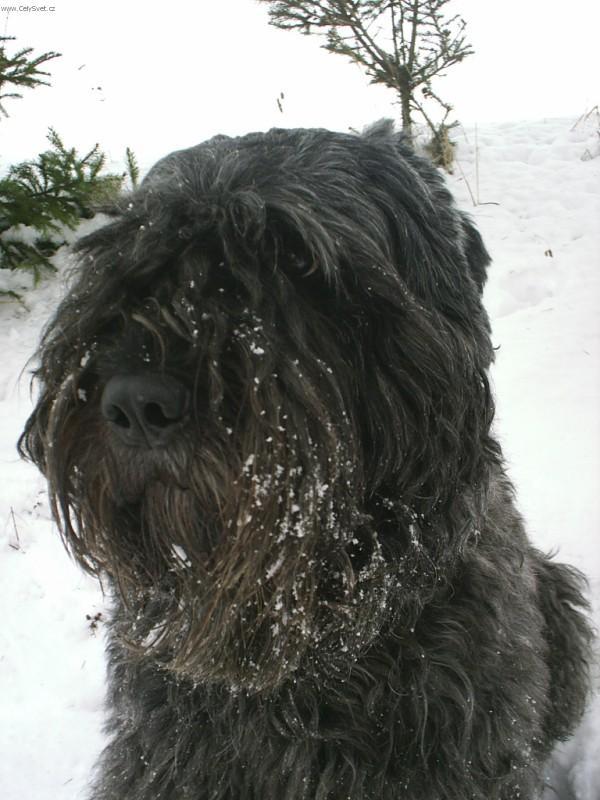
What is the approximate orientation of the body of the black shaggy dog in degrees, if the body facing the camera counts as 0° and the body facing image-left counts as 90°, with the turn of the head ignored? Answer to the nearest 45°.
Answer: approximately 45°
